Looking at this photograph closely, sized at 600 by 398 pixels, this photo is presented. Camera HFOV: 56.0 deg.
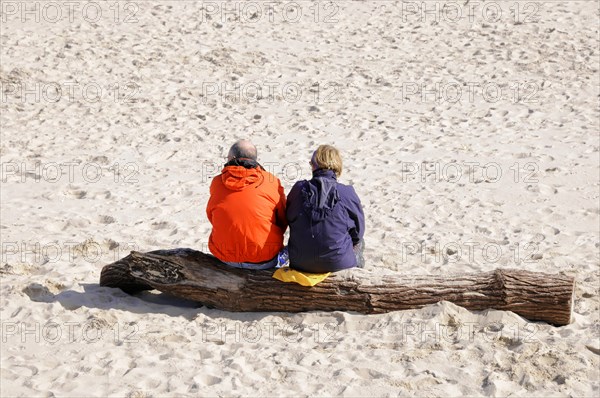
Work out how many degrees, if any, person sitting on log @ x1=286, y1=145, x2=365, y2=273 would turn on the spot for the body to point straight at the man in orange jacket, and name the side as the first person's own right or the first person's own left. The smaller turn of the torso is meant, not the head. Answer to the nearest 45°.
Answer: approximately 90° to the first person's own left

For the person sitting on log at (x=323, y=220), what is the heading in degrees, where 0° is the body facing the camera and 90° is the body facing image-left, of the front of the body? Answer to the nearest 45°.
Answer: approximately 180°

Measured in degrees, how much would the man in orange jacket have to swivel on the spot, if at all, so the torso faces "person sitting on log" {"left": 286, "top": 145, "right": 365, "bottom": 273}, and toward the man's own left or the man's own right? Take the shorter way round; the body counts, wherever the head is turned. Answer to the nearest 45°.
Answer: approximately 90° to the man's own right

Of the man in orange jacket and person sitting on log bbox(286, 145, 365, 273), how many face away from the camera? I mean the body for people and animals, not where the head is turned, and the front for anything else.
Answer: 2

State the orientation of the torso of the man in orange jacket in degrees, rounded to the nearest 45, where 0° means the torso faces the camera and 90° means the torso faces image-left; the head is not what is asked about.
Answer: approximately 180°
